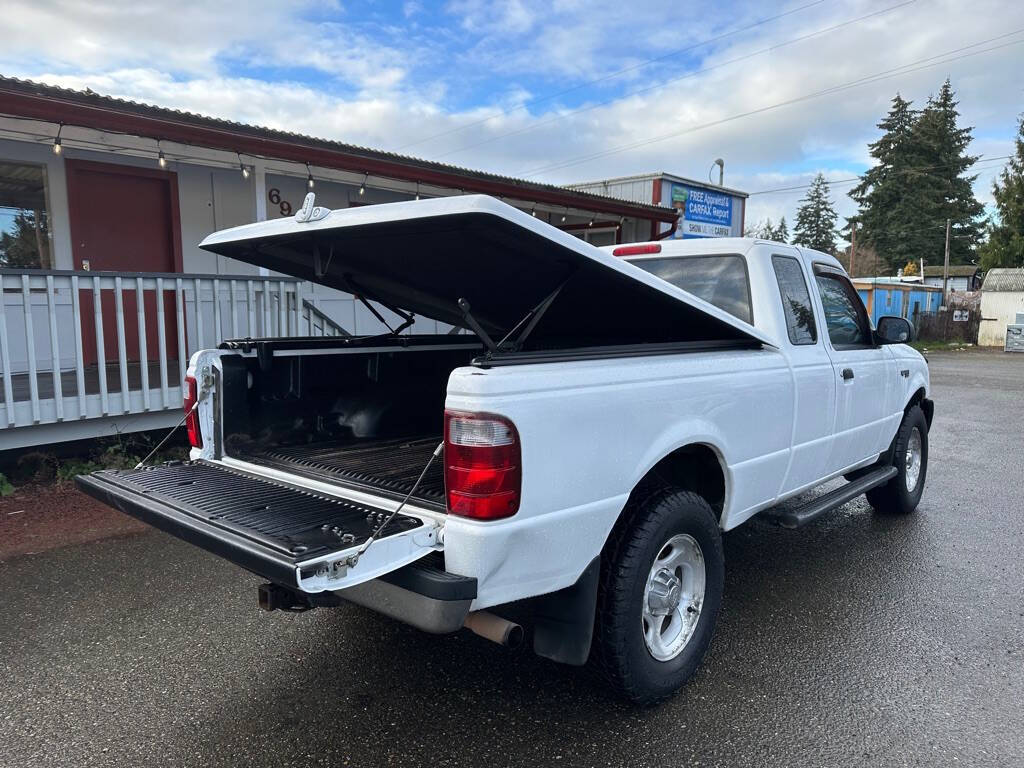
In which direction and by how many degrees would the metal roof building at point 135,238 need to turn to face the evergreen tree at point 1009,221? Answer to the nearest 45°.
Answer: approximately 90° to its left

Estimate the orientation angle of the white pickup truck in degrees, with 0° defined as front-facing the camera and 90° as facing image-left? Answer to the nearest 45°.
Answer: approximately 225°

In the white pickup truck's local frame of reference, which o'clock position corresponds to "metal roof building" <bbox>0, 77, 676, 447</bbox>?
The metal roof building is roughly at 9 o'clock from the white pickup truck.

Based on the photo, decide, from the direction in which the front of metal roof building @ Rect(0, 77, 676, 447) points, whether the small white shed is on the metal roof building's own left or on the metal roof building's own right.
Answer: on the metal roof building's own left

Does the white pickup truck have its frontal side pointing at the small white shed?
yes

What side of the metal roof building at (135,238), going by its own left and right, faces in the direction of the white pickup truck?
front

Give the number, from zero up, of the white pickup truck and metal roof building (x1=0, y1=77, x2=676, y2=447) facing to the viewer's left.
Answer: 0

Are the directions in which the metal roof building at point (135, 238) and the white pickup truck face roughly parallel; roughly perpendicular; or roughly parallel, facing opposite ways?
roughly perpendicular

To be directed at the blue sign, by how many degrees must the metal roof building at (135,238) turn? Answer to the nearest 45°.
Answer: approximately 90° to its left

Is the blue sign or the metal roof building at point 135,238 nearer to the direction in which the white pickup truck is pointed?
the blue sign

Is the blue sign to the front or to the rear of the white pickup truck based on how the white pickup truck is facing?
to the front
